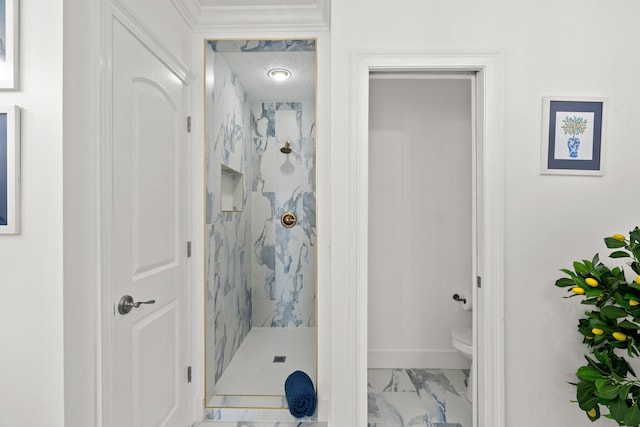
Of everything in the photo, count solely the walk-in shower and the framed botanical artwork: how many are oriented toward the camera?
2

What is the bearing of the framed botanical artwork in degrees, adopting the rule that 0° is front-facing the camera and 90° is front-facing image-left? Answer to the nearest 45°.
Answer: approximately 0°

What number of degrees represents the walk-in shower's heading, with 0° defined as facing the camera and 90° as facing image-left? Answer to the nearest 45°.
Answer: approximately 0°

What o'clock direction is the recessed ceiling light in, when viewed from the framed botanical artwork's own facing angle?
The recessed ceiling light is roughly at 3 o'clock from the framed botanical artwork.

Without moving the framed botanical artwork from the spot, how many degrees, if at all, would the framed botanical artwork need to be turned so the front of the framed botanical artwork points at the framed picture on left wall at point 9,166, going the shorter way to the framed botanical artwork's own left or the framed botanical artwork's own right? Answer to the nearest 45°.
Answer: approximately 45° to the framed botanical artwork's own right

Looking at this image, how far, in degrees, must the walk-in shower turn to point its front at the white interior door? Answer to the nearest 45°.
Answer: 0° — it already faces it

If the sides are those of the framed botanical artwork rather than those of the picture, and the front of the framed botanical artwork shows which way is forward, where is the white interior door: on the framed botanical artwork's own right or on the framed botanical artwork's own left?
on the framed botanical artwork's own right
